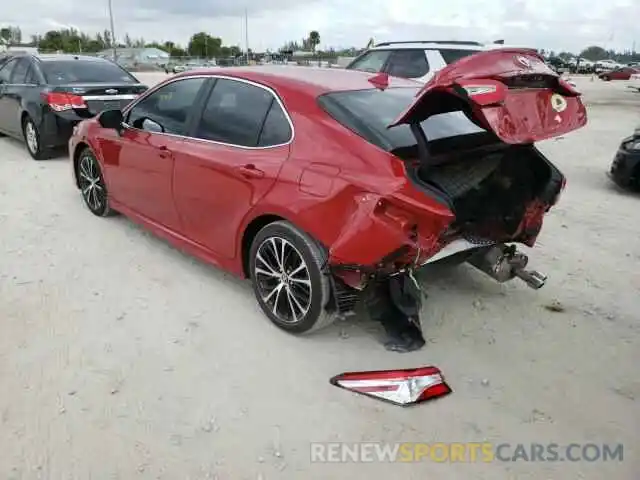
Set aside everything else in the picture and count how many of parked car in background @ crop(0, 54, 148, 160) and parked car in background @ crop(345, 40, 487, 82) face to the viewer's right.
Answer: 0

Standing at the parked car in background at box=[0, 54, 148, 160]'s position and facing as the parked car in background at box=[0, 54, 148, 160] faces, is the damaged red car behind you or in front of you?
behind

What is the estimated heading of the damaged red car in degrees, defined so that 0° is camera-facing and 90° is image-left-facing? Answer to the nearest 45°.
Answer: approximately 135°

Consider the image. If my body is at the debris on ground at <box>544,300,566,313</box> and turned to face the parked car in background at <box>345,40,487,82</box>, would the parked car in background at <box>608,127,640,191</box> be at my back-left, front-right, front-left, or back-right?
front-right

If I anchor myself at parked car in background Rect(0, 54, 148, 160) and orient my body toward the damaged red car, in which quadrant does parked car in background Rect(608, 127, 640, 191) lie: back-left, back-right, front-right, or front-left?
front-left

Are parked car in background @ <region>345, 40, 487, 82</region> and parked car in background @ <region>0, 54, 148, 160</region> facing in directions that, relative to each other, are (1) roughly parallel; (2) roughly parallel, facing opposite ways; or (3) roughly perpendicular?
roughly parallel

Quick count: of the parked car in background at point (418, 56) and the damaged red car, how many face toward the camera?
0

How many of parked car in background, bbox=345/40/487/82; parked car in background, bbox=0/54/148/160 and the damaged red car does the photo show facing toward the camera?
0

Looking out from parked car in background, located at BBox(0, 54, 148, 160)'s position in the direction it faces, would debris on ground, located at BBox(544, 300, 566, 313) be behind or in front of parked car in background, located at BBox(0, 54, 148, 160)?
behind

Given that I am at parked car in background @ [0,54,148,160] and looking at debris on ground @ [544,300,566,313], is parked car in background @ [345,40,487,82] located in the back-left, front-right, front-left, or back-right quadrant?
front-left
